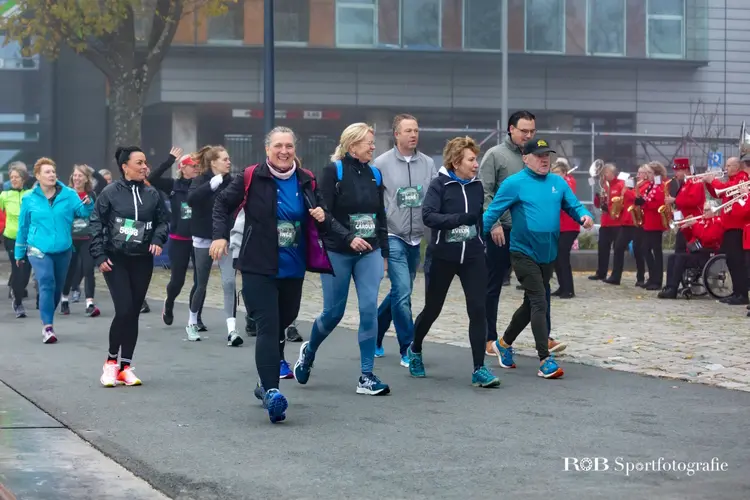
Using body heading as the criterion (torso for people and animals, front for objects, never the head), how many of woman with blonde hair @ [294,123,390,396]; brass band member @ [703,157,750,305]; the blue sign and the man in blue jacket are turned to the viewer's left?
1

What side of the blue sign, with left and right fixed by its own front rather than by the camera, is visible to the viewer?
front

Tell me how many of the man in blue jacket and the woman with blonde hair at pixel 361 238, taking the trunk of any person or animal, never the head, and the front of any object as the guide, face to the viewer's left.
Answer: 0

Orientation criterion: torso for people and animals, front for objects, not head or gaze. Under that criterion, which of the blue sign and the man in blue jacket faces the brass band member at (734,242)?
the blue sign

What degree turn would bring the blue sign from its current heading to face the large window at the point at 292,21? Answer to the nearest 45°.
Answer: approximately 135° to its right

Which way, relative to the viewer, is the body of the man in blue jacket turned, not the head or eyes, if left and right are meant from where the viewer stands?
facing the viewer and to the right of the viewer

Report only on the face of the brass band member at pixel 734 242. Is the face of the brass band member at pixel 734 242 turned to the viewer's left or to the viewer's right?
to the viewer's left

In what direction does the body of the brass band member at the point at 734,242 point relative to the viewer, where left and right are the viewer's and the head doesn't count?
facing to the left of the viewer

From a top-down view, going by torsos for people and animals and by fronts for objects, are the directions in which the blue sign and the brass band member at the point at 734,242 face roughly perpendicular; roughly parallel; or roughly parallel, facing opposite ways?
roughly perpendicular

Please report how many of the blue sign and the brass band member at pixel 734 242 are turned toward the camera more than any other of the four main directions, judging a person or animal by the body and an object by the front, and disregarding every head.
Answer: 1

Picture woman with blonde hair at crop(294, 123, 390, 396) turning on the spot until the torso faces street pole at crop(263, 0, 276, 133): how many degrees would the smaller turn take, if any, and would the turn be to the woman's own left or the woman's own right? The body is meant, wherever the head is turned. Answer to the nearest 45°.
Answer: approximately 135° to the woman's own left

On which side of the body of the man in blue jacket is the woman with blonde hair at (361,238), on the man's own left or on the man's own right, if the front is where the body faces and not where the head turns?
on the man's own right

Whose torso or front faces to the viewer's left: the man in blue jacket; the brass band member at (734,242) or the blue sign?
the brass band member
